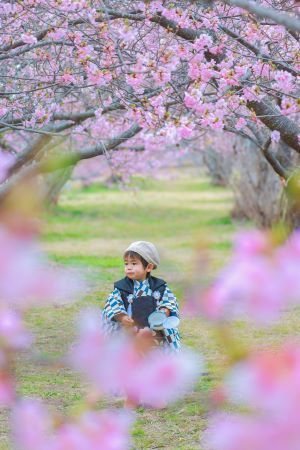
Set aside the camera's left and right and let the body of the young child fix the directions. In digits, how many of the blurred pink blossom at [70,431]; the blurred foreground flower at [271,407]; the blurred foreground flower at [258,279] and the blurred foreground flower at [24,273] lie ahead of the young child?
4

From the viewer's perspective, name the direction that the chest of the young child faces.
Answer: toward the camera

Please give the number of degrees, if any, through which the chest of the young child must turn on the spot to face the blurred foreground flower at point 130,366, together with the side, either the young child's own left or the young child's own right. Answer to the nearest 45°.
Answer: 0° — they already face it

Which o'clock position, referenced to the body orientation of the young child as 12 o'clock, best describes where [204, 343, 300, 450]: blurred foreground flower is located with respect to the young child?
The blurred foreground flower is roughly at 12 o'clock from the young child.

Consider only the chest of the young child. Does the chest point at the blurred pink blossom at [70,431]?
yes

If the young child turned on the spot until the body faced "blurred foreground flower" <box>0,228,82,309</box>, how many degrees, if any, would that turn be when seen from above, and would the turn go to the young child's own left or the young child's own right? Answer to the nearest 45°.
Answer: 0° — they already face it

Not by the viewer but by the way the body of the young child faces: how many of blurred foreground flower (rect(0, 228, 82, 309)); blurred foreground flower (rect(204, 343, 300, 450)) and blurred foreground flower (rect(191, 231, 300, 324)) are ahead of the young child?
3

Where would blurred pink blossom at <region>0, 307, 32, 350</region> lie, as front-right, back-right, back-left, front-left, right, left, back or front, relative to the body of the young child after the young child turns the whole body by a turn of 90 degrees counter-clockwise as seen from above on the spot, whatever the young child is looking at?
right
